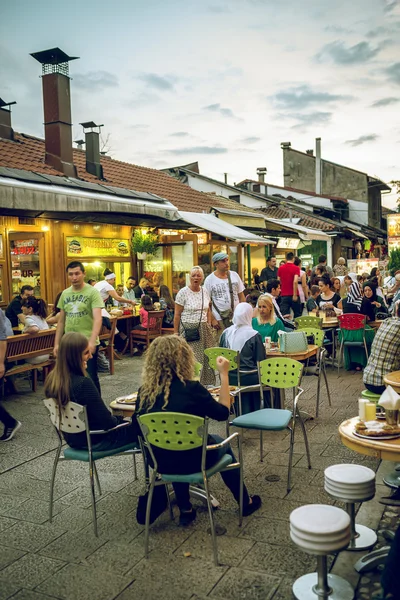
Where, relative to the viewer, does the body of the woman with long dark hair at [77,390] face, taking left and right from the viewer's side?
facing away from the viewer and to the right of the viewer

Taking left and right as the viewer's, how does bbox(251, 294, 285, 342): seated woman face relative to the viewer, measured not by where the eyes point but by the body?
facing the viewer and to the left of the viewer

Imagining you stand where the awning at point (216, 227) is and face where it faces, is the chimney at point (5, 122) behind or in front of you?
behind

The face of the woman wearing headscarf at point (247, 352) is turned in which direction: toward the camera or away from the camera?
away from the camera

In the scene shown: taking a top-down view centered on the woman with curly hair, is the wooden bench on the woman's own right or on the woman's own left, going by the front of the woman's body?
on the woman's own left

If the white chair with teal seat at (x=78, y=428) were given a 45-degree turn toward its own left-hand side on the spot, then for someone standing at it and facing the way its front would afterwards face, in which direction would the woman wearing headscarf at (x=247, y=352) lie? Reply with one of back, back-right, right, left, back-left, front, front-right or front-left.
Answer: front-right

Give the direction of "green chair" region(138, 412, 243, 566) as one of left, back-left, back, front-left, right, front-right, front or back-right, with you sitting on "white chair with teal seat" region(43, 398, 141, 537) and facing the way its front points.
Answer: right

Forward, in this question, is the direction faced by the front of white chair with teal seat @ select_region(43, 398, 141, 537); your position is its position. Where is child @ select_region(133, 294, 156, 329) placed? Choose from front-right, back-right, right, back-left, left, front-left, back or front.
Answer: front-left

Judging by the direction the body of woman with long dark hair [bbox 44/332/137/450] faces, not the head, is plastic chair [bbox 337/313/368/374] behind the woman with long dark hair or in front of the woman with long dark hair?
in front

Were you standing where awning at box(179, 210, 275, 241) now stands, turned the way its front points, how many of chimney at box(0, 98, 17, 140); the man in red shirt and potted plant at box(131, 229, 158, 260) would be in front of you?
1

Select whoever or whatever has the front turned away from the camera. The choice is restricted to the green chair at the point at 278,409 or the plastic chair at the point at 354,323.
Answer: the plastic chair

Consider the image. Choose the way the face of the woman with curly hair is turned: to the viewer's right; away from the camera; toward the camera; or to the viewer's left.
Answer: away from the camera

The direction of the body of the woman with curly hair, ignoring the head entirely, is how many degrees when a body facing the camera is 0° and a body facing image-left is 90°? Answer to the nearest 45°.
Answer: approximately 225°
